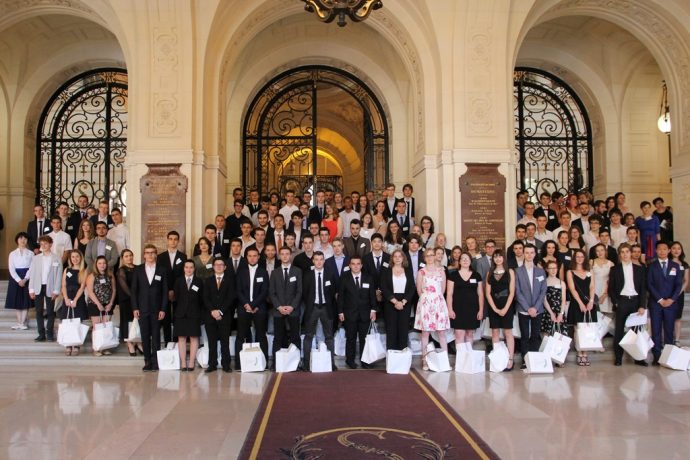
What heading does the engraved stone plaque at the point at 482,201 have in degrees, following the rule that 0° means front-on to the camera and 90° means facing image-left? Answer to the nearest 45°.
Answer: approximately 0°

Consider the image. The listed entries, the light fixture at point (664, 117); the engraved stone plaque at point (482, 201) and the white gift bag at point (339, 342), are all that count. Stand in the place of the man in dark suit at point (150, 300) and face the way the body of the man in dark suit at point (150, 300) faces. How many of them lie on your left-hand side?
3

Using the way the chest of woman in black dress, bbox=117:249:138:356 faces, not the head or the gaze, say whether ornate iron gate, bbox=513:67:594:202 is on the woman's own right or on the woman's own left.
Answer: on the woman's own left

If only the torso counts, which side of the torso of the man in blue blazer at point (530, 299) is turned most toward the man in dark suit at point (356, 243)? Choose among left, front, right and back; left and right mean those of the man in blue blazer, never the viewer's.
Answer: right

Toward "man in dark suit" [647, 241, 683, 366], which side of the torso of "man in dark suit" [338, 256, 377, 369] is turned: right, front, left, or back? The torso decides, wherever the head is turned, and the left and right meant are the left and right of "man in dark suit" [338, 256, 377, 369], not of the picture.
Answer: left
